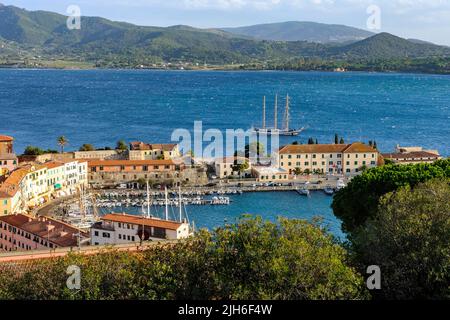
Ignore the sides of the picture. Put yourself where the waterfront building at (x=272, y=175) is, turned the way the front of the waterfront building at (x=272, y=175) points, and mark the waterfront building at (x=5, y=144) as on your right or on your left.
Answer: on your right

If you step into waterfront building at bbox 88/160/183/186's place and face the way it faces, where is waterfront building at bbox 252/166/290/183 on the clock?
waterfront building at bbox 252/166/290/183 is roughly at 9 o'clock from waterfront building at bbox 88/160/183/186.

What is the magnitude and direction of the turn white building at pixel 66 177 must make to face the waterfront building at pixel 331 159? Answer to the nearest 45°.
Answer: approximately 45° to its left

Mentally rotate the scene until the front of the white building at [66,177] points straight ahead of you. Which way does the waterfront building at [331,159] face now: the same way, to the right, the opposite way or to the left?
to the right

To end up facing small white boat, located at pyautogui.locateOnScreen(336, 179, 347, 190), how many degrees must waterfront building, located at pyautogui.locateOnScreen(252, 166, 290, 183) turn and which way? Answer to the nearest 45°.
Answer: approximately 90° to its left

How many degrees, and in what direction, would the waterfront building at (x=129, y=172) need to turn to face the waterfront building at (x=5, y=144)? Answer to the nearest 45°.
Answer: approximately 90° to its right

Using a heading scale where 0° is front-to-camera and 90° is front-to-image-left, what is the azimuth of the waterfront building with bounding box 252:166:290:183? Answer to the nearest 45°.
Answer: approximately 0°

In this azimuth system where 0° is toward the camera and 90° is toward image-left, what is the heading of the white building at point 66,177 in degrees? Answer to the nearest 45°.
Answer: approximately 315°

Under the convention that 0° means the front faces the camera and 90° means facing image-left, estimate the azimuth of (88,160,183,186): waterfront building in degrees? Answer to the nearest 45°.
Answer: approximately 0°

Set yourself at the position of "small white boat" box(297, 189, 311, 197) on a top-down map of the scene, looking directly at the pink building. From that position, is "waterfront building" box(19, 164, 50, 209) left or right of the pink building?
right
